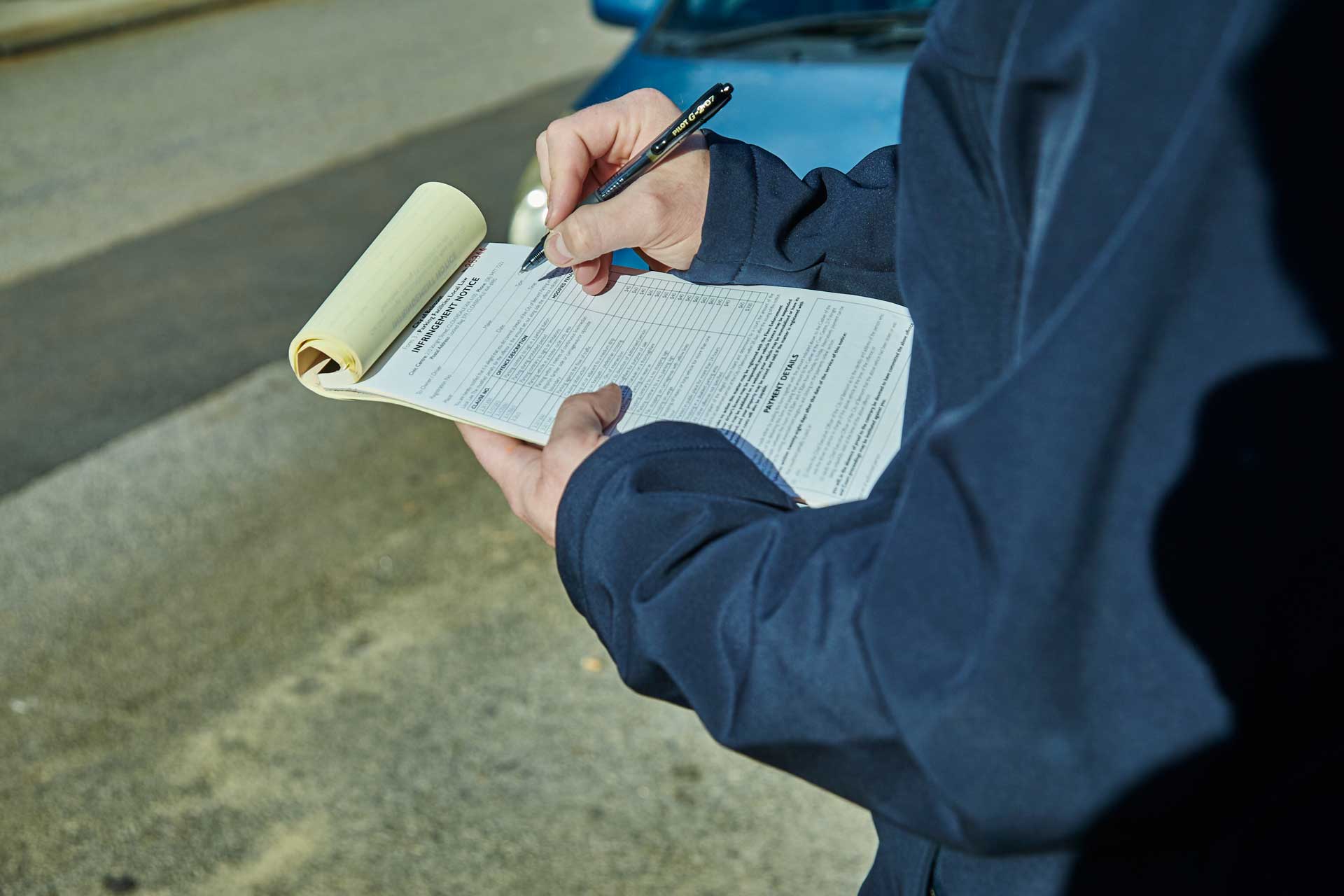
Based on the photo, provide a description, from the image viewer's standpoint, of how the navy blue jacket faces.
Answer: facing to the left of the viewer

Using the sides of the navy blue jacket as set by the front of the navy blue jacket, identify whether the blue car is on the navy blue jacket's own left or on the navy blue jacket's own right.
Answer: on the navy blue jacket's own right
